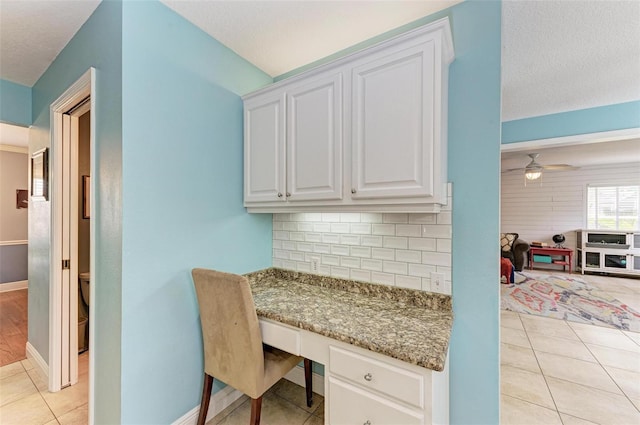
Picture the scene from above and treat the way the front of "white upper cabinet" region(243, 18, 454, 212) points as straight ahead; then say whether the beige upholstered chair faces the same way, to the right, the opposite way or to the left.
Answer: the opposite way

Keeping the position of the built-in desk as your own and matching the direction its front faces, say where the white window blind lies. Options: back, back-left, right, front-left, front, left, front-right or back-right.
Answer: back

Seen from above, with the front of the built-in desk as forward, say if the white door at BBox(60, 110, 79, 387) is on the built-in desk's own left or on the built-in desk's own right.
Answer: on the built-in desk's own right

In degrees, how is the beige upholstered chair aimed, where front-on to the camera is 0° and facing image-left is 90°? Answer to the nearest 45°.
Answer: approximately 225°

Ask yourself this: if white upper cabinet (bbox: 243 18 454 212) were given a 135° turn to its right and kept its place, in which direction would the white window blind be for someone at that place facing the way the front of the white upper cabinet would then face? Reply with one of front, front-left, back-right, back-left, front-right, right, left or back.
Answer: front-right

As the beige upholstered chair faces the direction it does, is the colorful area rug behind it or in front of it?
in front

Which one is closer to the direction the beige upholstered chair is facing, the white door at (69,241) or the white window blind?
the white window blind

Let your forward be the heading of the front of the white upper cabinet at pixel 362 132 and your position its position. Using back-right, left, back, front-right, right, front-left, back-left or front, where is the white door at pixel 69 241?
front-right

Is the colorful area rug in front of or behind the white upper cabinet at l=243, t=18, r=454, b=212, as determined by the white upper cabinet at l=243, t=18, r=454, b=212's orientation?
behind

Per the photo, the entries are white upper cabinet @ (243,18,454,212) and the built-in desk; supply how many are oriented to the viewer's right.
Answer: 0

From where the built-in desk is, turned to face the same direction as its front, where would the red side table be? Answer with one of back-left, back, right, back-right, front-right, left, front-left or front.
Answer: back

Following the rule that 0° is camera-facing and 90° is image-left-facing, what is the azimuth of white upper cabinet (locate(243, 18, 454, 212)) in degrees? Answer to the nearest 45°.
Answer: approximately 45°

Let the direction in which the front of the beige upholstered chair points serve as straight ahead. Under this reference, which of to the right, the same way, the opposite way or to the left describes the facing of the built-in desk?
the opposite way

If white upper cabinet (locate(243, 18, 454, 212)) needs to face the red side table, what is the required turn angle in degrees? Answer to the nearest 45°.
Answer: approximately 180°

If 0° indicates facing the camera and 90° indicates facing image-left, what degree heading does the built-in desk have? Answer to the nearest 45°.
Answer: approximately 45°

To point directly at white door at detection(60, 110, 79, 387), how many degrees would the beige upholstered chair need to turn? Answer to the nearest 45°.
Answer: approximately 90° to its left
